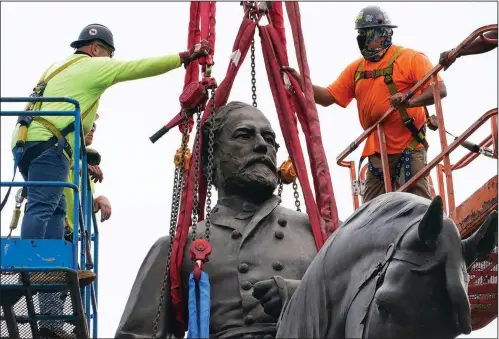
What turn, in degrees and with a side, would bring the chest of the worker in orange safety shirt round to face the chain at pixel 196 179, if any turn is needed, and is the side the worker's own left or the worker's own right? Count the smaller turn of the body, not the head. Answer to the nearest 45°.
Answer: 0° — they already face it

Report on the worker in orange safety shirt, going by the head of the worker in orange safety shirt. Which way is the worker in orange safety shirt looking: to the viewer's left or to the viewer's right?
to the viewer's left

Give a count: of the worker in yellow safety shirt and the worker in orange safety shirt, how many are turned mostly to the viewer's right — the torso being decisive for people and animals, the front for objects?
1

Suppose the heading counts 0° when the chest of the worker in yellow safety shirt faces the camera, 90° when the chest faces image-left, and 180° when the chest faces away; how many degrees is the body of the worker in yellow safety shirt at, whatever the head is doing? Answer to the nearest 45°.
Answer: approximately 270°

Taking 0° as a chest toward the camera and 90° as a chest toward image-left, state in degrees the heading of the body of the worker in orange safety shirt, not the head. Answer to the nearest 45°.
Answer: approximately 45°

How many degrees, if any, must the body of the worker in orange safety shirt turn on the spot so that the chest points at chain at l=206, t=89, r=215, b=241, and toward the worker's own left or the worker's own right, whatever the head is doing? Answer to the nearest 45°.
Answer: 0° — they already face it
